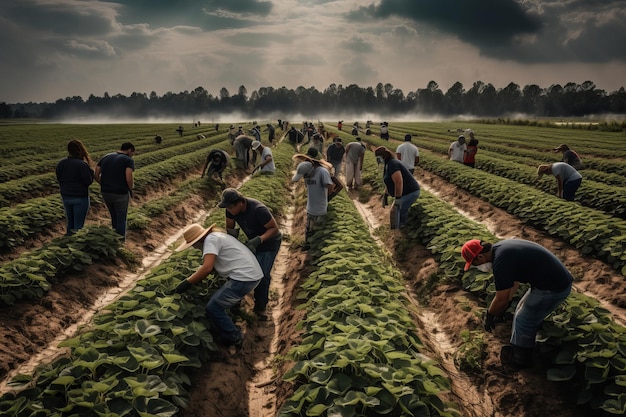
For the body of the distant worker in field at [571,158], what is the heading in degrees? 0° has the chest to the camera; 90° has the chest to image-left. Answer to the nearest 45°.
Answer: approximately 90°

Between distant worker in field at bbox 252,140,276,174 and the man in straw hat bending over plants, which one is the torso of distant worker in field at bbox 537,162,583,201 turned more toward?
the distant worker in field

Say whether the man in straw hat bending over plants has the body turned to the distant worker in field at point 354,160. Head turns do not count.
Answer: no

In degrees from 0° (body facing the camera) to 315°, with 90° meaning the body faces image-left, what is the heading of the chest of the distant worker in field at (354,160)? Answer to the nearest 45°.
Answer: approximately 180°

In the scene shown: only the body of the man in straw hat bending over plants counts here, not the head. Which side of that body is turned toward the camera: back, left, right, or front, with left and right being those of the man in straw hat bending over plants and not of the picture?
left

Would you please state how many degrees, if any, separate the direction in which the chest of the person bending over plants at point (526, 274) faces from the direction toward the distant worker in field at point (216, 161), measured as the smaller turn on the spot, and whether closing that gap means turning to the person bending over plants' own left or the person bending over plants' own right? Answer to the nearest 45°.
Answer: approximately 45° to the person bending over plants' own right

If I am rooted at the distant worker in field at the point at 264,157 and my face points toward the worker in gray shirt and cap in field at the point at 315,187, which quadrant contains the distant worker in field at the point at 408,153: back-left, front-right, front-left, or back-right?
front-left

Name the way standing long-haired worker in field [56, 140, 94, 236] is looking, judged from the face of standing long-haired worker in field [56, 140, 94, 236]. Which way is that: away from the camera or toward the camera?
away from the camera

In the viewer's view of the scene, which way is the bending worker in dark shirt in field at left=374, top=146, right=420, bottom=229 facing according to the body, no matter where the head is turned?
to the viewer's left

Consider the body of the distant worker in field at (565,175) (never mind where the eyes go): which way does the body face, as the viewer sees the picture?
to the viewer's left

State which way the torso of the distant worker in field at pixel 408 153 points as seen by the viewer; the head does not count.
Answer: away from the camera

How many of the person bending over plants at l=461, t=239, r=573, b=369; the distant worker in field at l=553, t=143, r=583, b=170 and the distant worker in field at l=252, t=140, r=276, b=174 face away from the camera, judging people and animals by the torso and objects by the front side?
0

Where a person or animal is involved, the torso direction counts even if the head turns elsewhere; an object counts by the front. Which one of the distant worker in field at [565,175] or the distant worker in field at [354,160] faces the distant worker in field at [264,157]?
the distant worker in field at [565,175]
